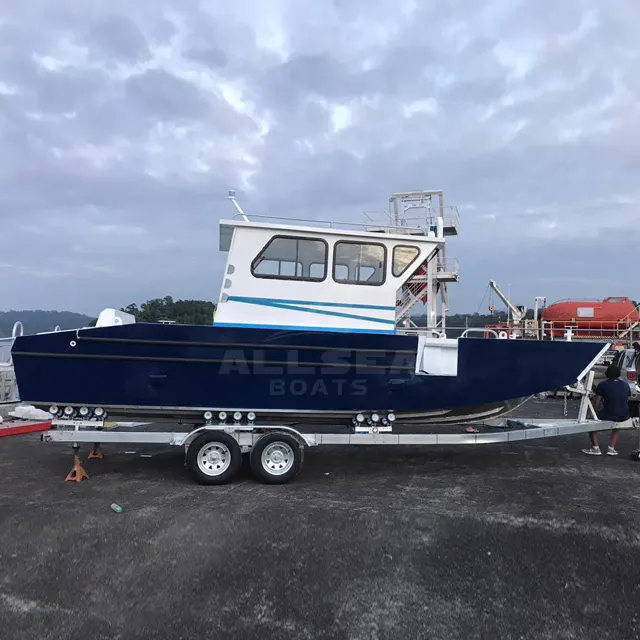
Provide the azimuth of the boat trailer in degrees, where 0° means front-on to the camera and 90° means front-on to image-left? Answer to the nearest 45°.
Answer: approximately 270°

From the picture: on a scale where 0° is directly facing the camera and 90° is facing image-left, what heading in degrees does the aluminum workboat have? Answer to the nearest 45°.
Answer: approximately 270°

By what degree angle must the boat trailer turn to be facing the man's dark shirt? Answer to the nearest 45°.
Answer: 0° — it already faces it

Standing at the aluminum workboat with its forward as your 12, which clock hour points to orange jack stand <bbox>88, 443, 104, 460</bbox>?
The orange jack stand is roughly at 7 o'clock from the aluminum workboat.

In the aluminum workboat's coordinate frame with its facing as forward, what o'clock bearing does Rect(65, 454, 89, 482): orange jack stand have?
The orange jack stand is roughly at 6 o'clock from the aluminum workboat.

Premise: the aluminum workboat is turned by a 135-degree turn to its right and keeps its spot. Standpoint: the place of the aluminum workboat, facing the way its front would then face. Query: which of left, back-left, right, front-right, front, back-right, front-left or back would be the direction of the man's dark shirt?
back-left
